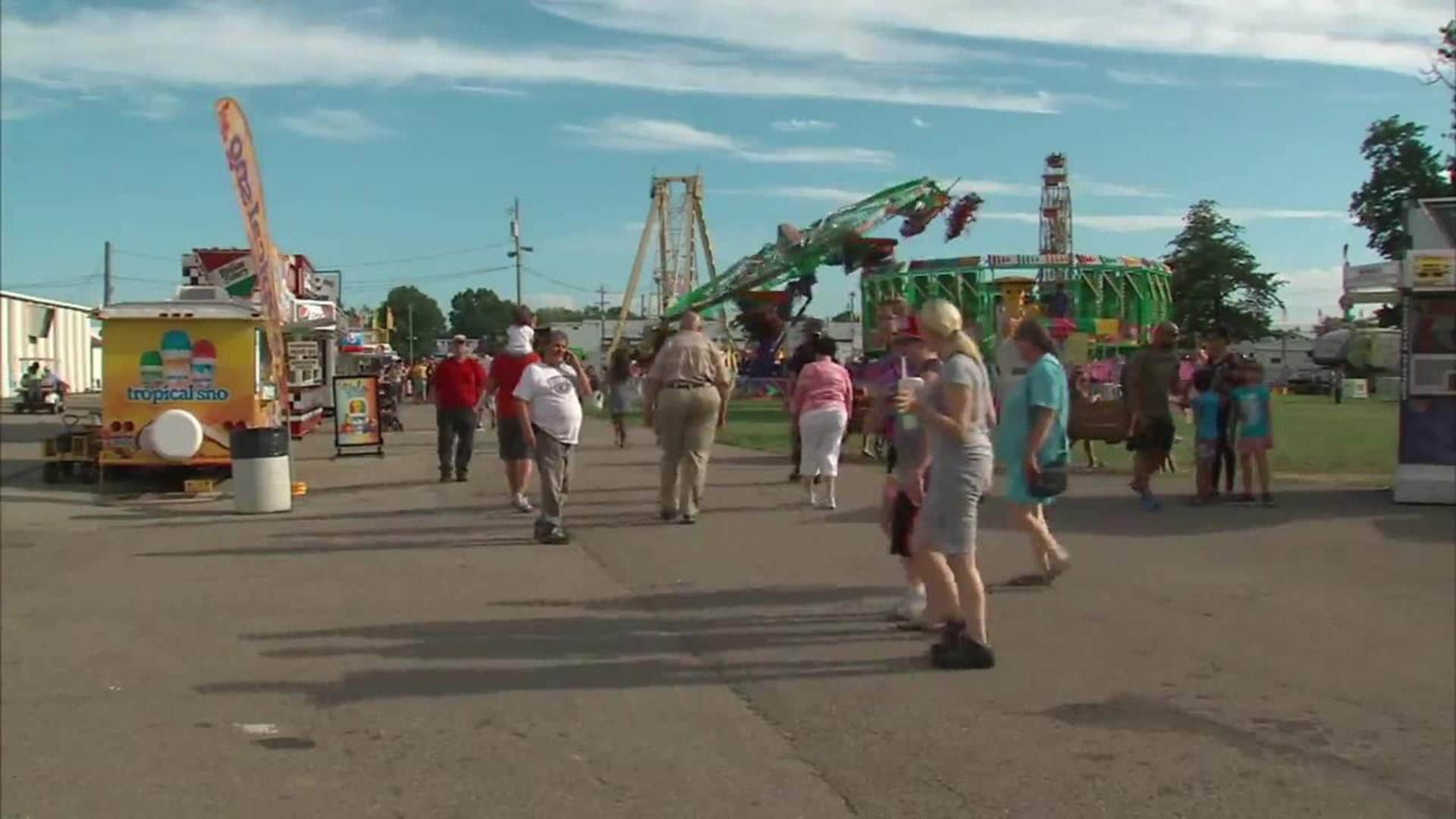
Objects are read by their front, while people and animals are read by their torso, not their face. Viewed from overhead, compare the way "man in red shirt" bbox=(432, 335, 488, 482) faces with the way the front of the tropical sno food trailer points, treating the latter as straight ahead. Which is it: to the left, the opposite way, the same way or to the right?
the opposite way

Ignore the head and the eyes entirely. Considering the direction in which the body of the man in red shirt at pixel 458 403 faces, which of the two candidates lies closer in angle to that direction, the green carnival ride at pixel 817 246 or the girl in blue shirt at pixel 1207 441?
the girl in blue shirt

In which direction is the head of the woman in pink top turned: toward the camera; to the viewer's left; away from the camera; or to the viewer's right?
away from the camera

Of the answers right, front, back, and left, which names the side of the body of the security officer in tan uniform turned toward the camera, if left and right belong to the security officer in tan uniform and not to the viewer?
back

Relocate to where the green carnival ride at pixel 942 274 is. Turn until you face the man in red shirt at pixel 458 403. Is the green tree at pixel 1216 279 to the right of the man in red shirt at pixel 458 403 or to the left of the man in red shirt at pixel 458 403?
left

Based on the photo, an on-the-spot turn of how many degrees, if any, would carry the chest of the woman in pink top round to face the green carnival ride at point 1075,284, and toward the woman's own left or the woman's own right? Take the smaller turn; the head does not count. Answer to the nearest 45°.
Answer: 0° — they already face it

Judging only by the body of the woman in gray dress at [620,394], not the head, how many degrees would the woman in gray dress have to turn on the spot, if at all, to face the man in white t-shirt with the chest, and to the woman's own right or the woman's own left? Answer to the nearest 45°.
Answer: approximately 180°

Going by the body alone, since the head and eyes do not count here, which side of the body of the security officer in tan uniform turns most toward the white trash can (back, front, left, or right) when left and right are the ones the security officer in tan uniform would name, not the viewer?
left

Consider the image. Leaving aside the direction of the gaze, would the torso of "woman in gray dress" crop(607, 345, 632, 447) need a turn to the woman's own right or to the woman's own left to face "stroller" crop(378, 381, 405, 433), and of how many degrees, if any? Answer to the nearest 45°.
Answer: approximately 45° to the woman's own left

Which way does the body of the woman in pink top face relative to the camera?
away from the camera

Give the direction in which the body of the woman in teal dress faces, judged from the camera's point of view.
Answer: to the viewer's left
